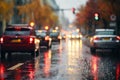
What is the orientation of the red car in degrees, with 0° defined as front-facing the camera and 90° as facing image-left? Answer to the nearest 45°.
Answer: approximately 180°

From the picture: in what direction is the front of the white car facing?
away from the camera

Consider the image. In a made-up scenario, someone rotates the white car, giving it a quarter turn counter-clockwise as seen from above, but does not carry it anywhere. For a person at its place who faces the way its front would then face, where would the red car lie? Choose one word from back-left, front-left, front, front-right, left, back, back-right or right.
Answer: front-left
